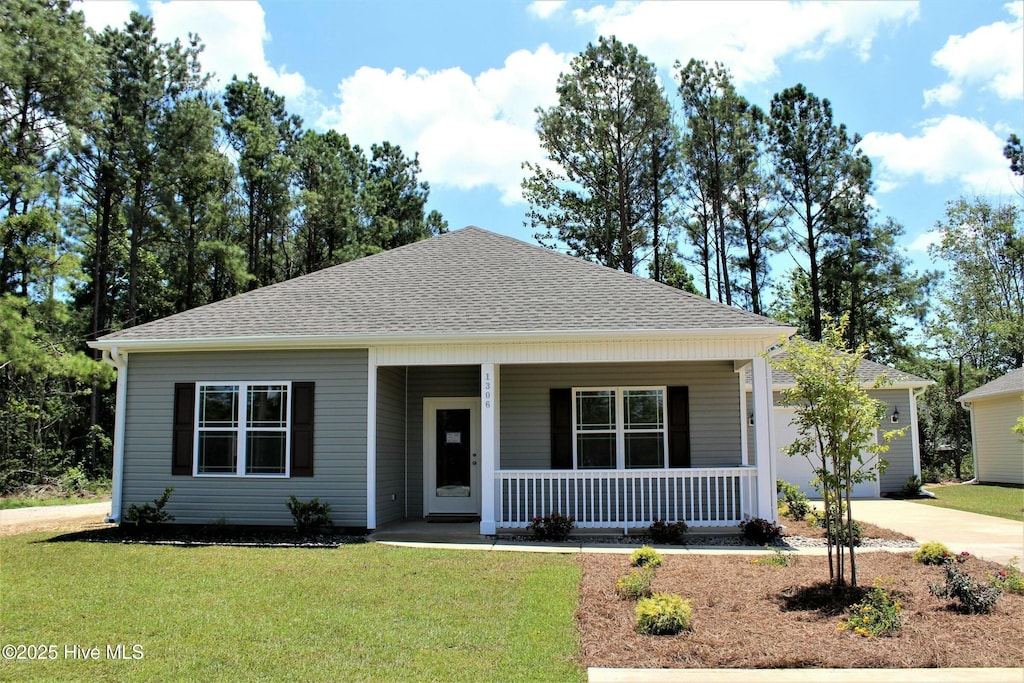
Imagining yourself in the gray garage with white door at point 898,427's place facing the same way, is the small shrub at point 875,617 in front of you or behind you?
in front

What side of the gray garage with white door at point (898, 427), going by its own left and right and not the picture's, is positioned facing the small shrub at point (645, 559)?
front

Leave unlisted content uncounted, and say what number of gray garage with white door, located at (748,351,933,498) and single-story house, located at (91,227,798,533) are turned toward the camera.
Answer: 2

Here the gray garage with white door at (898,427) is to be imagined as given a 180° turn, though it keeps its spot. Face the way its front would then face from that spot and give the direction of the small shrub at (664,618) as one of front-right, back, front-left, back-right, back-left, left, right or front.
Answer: back

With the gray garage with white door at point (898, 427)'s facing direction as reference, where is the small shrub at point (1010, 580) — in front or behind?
in front

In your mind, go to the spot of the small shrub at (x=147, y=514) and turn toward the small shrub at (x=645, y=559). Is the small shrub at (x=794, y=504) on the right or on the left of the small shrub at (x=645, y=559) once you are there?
left

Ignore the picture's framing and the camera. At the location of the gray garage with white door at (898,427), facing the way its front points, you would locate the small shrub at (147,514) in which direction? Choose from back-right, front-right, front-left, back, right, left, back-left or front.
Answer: front-right

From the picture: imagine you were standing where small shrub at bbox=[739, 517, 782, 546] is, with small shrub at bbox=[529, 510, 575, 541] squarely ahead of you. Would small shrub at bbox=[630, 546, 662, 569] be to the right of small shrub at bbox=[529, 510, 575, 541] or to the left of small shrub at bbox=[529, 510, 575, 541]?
left

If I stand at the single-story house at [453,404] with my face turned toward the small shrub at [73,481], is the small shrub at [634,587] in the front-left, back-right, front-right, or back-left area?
back-left

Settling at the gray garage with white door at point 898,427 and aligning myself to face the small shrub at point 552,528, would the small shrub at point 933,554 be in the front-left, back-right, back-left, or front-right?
front-left

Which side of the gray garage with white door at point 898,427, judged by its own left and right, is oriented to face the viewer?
front

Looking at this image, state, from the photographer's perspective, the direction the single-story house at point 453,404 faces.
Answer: facing the viewer

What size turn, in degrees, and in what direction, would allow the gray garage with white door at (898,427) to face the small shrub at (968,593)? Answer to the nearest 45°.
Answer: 0° — it already faces it
